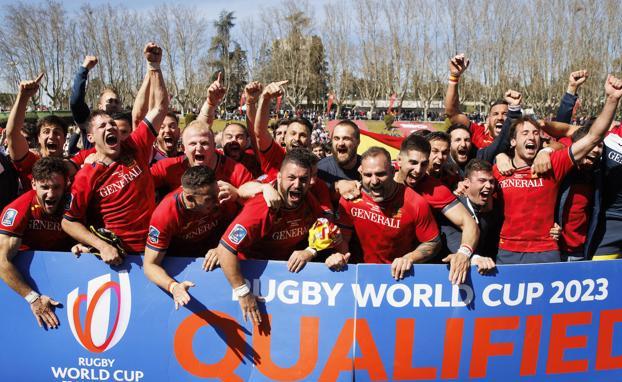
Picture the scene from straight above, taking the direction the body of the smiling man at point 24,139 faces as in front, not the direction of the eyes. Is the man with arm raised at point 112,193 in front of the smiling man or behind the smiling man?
in front

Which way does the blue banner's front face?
toward the camera

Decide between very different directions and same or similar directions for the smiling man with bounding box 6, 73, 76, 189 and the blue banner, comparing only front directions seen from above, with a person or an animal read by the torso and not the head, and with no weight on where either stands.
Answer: same or similar directions

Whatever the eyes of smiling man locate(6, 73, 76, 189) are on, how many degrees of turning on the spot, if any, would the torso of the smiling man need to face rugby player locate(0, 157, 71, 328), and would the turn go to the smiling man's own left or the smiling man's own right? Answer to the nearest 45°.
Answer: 0° — they already face them

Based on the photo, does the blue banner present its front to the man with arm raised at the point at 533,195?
no

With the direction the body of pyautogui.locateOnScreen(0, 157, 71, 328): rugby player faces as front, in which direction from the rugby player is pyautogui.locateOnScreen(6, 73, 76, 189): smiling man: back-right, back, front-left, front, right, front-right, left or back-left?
back-left

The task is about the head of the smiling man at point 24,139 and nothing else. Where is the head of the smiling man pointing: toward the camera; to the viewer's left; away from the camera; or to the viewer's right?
toward the camera

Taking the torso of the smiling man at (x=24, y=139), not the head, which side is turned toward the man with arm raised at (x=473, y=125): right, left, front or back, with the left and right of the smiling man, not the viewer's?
left

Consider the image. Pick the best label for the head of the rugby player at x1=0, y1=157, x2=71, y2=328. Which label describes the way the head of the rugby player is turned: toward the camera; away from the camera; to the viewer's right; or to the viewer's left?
toward the camera

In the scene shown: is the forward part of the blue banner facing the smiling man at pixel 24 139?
no

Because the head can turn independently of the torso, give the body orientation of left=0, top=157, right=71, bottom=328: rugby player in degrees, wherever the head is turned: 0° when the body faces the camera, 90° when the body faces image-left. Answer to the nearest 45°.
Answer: approximately 315°

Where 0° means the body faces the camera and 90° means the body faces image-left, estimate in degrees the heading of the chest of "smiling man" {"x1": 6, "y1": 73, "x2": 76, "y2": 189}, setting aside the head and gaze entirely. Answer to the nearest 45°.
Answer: approximately 0°

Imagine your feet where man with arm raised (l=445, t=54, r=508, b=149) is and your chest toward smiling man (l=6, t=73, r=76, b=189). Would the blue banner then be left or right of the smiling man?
left
